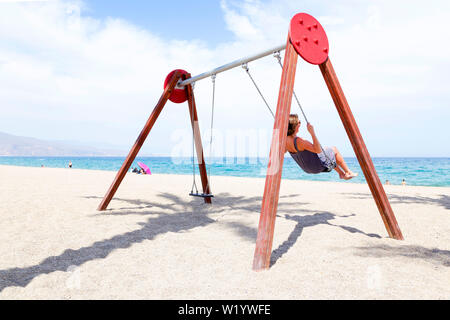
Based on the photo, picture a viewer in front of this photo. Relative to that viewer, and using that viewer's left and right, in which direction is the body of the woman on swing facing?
facing away from the viewer and to the right of the viewer
